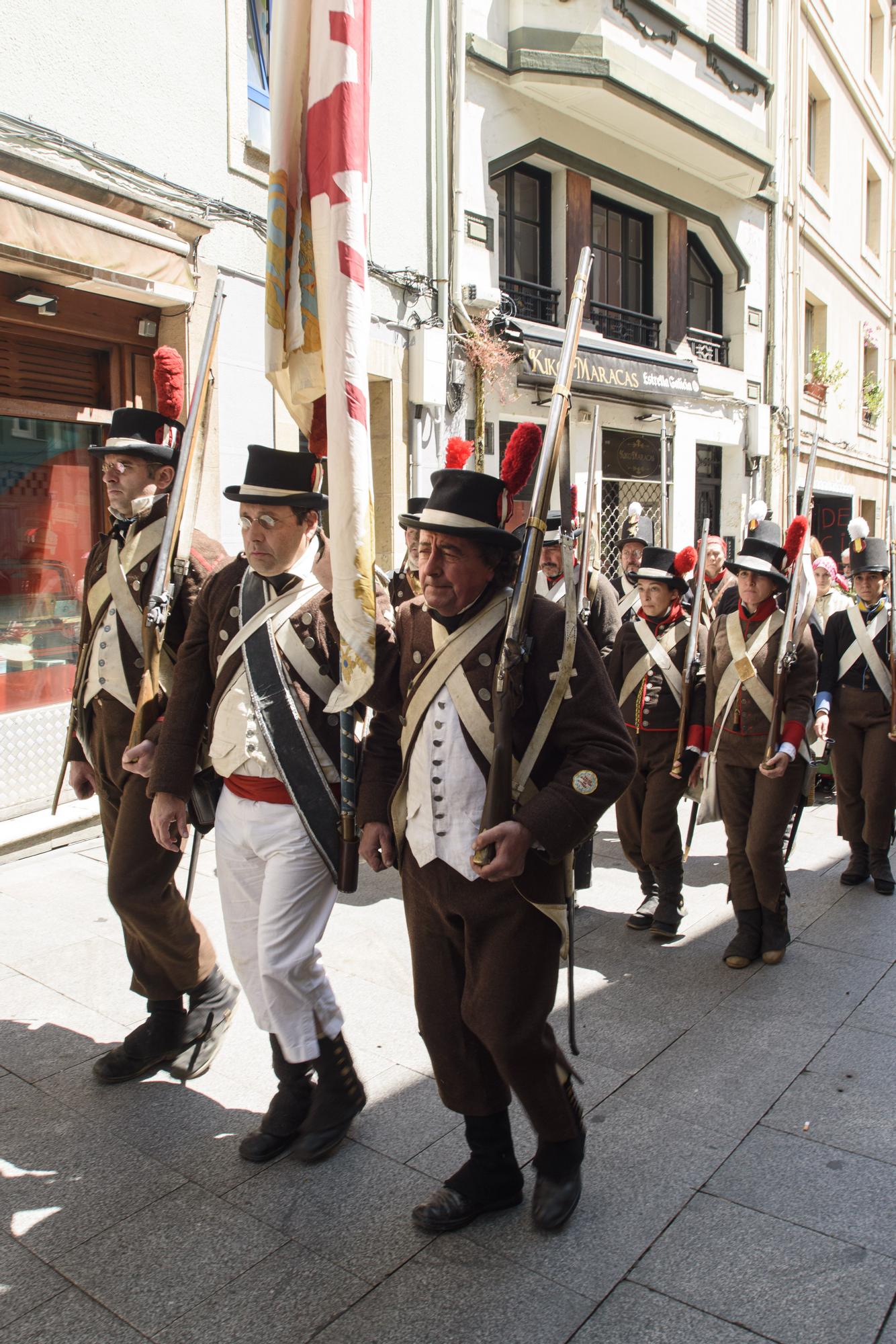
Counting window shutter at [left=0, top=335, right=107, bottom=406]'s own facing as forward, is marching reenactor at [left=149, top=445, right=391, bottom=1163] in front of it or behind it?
in front

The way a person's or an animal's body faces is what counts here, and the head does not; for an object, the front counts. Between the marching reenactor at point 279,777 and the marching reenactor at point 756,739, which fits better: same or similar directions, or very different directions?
same or similar directions

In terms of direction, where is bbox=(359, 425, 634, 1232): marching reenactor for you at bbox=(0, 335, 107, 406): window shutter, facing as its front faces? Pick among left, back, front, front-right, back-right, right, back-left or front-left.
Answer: front-right

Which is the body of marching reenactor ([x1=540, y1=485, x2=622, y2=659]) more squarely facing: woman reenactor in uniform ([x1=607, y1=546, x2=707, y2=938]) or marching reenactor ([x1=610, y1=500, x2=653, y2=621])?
the woman reenactor in uniform

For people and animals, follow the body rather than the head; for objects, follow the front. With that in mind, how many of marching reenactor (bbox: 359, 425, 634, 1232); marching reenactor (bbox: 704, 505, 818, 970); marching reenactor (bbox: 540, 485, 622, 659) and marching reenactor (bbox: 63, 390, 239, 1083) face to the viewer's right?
0

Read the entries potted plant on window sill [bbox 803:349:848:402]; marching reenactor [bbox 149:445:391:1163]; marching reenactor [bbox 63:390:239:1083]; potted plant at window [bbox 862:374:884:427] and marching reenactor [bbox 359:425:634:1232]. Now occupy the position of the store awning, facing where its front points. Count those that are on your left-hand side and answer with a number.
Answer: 2

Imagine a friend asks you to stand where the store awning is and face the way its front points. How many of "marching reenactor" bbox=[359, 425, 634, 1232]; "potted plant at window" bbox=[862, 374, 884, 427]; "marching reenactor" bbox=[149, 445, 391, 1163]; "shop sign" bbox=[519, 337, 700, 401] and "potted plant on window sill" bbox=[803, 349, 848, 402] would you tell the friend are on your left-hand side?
3

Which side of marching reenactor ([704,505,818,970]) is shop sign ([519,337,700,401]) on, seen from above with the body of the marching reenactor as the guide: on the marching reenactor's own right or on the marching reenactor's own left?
on the marching reenactor's own right

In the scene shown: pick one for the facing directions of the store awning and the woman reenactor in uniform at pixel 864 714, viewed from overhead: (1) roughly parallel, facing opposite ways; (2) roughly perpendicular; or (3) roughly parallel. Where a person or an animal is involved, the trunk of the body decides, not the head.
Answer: roughly perpendicular

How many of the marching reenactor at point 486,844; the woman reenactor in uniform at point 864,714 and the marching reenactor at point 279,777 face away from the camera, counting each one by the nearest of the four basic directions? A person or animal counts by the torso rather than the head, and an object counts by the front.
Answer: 0

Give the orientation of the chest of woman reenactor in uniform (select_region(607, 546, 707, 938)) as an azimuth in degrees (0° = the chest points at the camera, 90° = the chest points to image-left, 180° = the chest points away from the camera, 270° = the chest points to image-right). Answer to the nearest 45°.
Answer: approximately 45°

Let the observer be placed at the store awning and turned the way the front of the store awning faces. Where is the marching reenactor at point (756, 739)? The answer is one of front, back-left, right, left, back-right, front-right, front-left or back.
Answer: front

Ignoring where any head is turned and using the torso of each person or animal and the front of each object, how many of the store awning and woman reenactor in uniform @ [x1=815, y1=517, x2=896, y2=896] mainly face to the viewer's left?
0

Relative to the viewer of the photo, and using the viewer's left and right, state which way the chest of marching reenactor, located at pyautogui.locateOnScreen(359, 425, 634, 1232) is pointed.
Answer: facing the viewer and to the left of the viewer

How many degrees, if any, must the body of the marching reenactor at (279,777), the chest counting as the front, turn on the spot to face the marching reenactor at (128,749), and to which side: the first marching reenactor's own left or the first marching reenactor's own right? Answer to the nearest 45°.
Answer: approximately 90° to the first marching reenactor's own right

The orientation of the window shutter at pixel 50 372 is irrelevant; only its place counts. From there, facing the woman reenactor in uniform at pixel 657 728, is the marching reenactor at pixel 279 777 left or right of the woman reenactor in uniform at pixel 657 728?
right

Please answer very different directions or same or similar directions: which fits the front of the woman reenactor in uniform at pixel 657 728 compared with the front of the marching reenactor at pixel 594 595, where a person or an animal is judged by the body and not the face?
same or similar directions

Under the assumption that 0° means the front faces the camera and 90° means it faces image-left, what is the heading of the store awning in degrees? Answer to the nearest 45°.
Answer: approximately 315°
